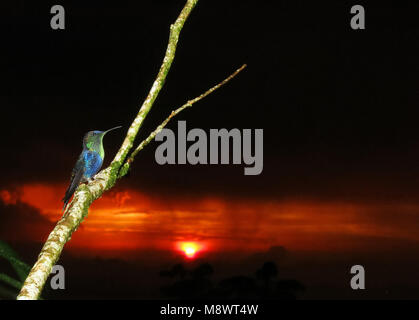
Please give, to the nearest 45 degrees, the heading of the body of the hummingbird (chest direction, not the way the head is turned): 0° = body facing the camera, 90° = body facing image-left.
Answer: approximately 270°
